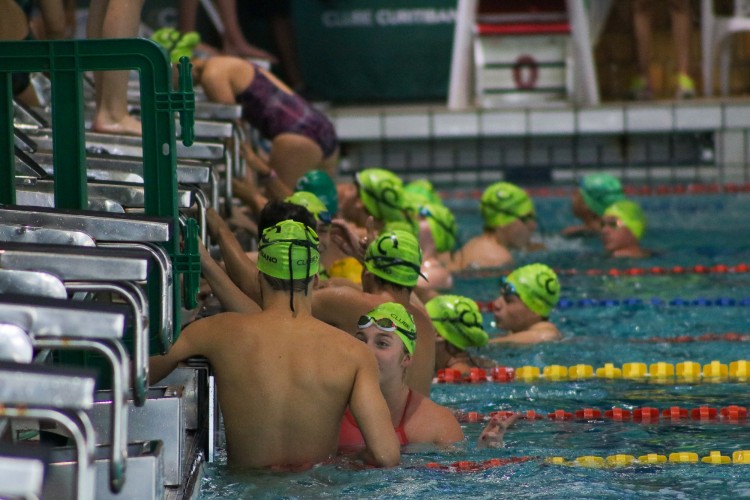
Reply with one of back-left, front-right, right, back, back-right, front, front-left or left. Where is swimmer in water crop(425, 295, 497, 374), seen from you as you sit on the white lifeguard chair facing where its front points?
front

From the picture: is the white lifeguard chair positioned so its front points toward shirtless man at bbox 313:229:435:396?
yes

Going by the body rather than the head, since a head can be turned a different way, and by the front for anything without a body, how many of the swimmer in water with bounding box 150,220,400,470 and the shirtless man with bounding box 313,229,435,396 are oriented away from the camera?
2

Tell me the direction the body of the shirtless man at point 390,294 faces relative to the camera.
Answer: away from the camera

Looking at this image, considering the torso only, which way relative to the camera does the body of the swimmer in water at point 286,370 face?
away from the camera

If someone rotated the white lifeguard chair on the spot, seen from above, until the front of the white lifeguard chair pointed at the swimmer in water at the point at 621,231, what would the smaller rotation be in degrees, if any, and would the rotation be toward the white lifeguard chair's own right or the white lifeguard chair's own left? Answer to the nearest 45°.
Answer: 0° — it already faces them

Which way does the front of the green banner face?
toward the camera

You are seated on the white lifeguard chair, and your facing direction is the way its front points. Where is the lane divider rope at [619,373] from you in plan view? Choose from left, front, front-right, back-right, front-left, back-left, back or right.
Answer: front

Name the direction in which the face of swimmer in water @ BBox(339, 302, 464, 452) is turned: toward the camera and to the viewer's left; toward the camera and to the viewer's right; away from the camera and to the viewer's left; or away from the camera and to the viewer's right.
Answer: toward the camera and to the viewer's left

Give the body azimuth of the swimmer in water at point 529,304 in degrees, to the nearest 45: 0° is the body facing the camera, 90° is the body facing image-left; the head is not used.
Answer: approximately 90°

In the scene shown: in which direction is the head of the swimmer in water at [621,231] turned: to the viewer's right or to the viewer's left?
to the viewer's left

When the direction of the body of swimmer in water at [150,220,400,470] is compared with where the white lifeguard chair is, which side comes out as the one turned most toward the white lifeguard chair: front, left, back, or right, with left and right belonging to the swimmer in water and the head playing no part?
front
